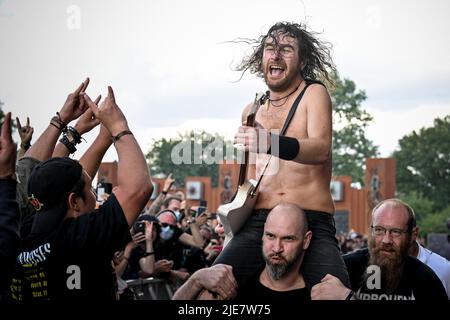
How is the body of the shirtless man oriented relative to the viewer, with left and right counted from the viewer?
facing the viewer and to the left of the viewer

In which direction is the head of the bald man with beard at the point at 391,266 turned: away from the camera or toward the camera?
toward the camera
